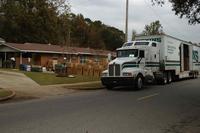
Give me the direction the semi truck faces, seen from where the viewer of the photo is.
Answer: facing the viewer and to the left of the viewer

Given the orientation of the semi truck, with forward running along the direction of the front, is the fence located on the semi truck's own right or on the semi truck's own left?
on the semi truck's own right
